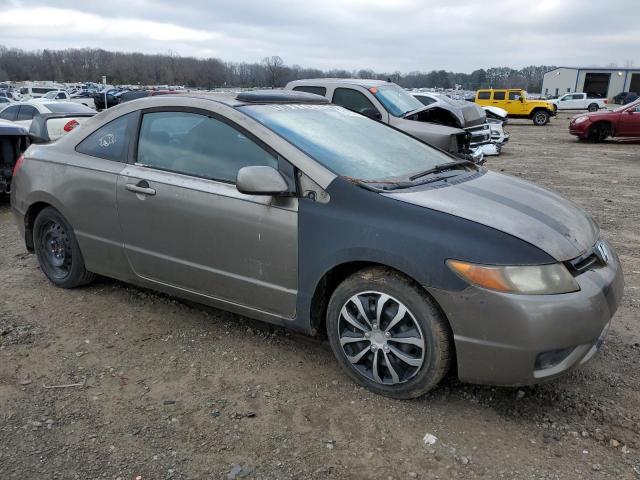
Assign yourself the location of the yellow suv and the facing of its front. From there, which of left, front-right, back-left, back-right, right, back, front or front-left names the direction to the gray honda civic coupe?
right

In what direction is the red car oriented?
to the viewer's left

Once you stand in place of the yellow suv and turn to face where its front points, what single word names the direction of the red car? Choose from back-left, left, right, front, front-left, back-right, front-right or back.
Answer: right

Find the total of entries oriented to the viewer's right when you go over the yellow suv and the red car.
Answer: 1

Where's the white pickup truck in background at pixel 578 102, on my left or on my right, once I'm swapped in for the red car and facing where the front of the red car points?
on my right

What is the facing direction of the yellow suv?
to the viewer's right

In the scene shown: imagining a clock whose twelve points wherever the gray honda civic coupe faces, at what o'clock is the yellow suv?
The yellow suv is roughly at 8 o'clock from the gray honda civic coupe.

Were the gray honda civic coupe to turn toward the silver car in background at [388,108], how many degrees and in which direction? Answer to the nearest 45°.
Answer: approximately 135° to its left
